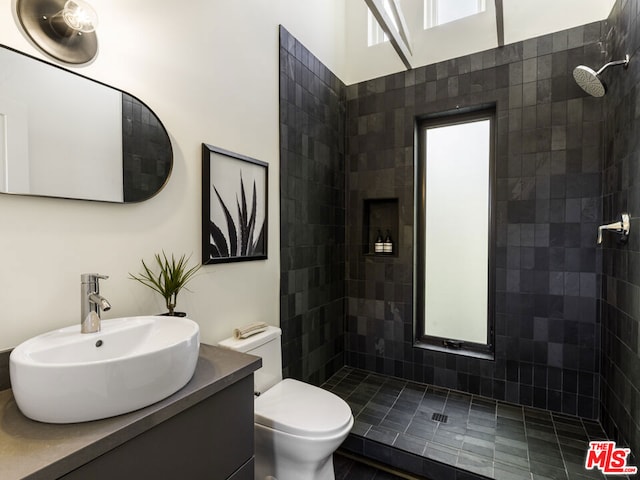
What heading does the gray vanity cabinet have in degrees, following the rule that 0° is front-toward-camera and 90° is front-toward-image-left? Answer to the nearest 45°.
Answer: approximately 315°

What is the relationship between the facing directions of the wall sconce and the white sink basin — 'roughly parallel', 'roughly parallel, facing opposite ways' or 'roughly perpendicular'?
roughly parallel

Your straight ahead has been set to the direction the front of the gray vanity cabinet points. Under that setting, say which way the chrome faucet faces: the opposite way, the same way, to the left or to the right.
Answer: the same way

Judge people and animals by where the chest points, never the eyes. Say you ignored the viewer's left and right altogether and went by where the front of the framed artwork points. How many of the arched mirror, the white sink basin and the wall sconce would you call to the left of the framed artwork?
0

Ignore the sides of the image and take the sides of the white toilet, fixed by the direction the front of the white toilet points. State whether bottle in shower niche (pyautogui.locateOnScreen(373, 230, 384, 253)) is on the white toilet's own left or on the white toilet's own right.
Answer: on the white toilet's own left

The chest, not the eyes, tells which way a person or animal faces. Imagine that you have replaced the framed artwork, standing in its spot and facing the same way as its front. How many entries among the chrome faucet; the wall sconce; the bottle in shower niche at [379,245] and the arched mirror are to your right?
3

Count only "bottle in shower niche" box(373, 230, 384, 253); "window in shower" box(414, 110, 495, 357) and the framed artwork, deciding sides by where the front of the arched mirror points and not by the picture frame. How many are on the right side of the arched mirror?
0

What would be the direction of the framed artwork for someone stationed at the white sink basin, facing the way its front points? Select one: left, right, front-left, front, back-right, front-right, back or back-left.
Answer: left

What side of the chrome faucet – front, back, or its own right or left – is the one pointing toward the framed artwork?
left

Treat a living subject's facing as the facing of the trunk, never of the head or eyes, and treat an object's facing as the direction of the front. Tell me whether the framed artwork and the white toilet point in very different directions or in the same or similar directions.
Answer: same or similar directions

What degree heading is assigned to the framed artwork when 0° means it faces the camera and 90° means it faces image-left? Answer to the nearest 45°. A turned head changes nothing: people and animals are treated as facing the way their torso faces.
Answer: approximately 315°

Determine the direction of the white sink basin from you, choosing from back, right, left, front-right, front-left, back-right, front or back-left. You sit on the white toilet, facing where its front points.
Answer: right

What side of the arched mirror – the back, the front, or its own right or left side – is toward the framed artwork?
left

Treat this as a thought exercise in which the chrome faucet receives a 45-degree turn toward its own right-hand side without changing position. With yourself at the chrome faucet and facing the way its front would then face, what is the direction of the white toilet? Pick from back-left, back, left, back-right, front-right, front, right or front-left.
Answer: left

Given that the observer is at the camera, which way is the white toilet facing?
facing the viewer and to the right of the viewer
